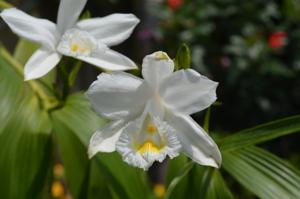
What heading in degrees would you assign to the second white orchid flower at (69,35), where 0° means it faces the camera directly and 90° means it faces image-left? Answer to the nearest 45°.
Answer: approximately 315°

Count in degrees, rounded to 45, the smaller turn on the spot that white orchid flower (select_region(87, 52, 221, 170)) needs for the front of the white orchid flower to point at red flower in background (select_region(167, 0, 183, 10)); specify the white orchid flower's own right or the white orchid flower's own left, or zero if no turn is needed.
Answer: approximately 180°

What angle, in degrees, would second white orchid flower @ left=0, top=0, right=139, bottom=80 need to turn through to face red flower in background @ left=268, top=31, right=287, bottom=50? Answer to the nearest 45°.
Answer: approximately 90° to its left

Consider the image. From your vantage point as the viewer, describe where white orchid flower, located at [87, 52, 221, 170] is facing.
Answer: facing the viewer

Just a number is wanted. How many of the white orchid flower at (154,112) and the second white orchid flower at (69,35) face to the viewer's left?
0
